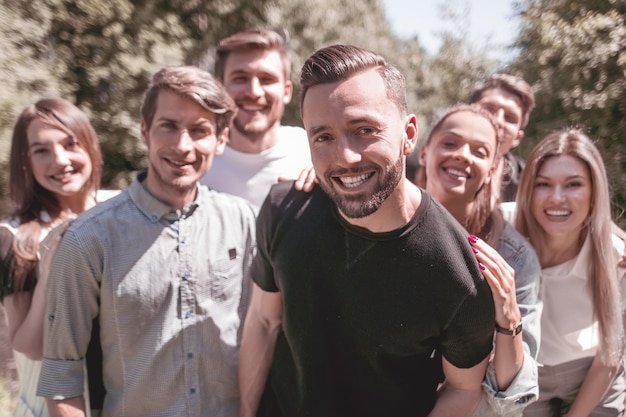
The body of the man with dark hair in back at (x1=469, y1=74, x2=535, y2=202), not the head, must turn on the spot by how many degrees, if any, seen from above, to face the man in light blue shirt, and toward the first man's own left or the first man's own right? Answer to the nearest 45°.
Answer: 0° — they already face them

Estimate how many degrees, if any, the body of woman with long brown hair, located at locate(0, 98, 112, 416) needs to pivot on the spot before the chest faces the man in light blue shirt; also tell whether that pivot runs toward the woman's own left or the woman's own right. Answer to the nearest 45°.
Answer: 0° — they already face them

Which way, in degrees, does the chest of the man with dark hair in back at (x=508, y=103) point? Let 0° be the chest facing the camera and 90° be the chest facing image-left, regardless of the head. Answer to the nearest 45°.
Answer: approximately 45°

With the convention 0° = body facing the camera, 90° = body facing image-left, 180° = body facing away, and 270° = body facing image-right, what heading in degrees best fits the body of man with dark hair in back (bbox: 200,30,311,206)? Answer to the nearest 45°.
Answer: approximately 0°

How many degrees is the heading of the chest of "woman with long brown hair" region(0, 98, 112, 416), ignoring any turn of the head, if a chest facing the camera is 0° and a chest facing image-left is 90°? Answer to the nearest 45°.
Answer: approximately 315°
